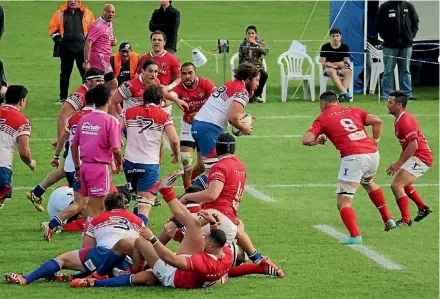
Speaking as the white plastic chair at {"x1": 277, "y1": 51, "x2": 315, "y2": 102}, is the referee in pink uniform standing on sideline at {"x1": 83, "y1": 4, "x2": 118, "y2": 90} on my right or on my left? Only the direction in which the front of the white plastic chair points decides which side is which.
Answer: on my right

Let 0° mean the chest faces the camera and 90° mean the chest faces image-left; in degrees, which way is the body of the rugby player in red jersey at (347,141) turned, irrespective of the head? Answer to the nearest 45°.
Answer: approximately 135°

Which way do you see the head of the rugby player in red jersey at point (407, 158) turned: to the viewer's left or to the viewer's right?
to the viewer's left

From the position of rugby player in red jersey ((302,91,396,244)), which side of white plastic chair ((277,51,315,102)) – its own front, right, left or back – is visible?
front

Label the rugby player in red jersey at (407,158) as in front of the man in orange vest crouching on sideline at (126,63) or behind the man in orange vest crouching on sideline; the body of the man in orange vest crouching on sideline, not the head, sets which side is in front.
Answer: in front

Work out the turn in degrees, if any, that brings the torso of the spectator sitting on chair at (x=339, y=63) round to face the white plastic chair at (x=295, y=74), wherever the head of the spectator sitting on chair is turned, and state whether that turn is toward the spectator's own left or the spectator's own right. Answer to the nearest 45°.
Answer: approximately 135° to the spectator's own right

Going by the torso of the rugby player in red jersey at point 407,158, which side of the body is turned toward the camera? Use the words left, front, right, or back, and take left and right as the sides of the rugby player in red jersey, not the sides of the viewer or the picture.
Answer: left

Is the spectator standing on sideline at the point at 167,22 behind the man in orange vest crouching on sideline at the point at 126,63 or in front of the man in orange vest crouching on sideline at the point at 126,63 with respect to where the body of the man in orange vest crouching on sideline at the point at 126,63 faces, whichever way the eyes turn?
behind

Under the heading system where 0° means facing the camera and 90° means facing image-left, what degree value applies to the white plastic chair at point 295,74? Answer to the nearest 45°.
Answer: approximately 0°

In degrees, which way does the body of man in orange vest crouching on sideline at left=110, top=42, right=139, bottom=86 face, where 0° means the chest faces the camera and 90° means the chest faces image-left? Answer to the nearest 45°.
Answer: approximately 0°

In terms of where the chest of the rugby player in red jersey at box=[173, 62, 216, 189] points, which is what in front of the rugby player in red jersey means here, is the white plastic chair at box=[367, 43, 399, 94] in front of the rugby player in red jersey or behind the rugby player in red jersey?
behind

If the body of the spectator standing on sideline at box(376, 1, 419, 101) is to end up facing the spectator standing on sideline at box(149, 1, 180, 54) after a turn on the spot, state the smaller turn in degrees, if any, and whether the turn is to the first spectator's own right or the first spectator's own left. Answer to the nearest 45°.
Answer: approximately 45° to the first spectator's own right
